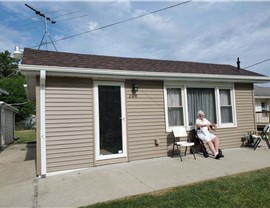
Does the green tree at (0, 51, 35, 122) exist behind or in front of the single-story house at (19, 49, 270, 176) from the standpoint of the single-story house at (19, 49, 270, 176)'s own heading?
behind

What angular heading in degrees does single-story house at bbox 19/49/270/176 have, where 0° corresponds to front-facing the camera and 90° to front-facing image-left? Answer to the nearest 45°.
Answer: approximately 315°

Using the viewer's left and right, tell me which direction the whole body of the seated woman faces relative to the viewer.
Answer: facing the viewer and to the right of the viewer

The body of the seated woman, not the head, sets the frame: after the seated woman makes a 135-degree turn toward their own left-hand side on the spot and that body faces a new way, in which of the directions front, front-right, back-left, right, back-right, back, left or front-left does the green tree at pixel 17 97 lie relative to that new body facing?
front-left
